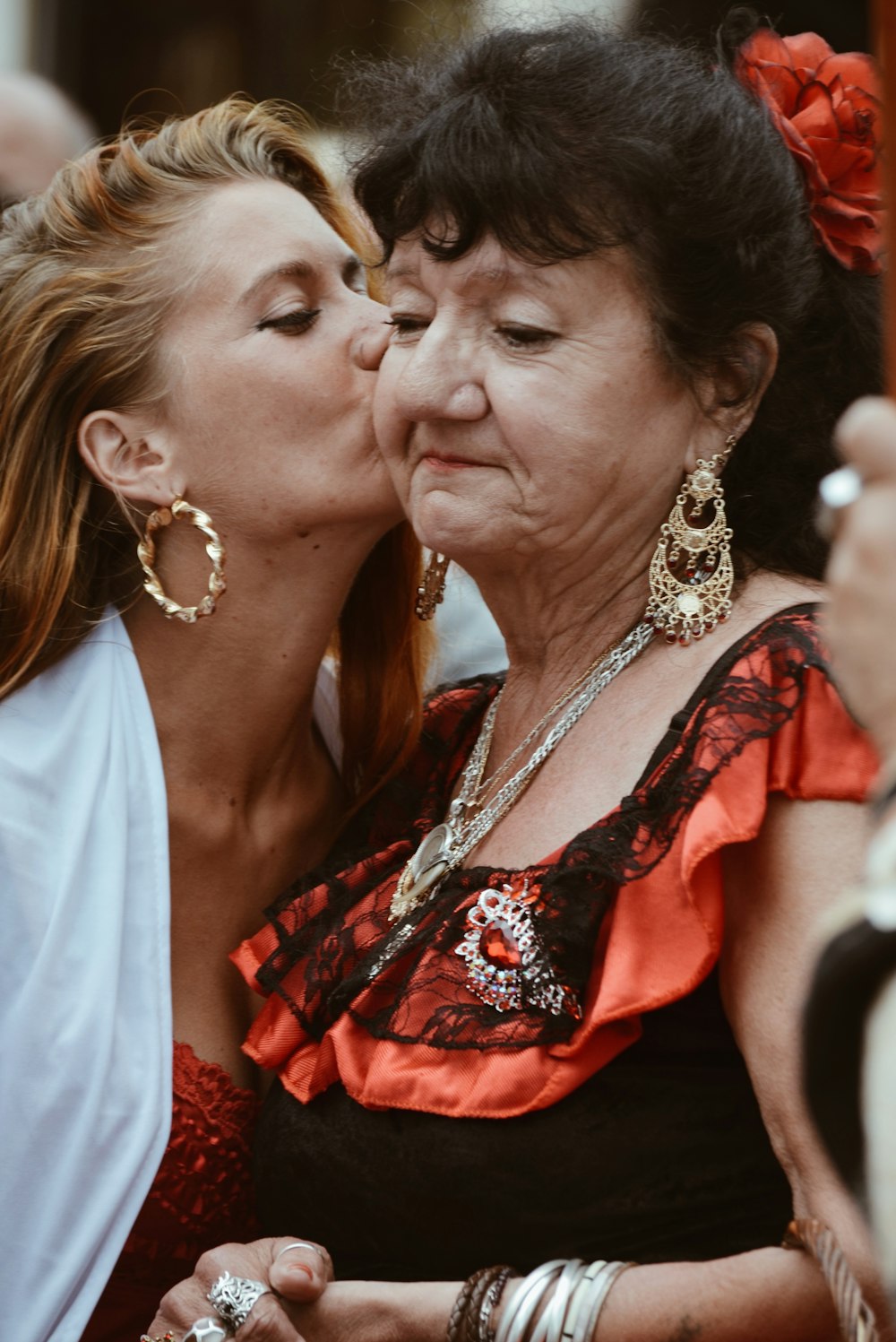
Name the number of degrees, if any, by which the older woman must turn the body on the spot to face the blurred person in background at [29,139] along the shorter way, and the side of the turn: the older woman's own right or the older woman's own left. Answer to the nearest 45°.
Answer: approximately 135° to the older woman's own right

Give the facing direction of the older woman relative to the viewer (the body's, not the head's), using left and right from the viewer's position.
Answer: facing the viewer and to the left of the viewer

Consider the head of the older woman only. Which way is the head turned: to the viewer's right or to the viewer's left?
to the viewer's left

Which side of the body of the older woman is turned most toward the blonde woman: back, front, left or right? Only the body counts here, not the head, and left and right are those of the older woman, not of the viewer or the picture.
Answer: right

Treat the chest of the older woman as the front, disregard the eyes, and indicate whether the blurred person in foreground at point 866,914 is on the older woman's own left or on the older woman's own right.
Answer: on the older woman's own left
